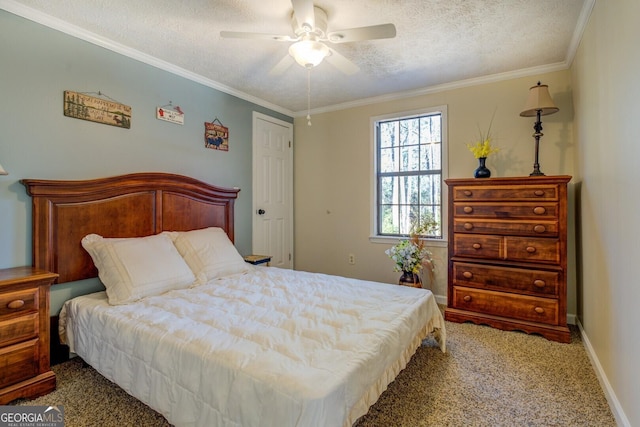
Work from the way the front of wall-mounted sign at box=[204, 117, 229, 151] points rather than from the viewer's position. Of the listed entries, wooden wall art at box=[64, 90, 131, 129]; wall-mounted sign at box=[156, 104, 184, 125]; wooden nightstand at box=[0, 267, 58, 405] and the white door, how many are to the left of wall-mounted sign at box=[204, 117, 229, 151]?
1

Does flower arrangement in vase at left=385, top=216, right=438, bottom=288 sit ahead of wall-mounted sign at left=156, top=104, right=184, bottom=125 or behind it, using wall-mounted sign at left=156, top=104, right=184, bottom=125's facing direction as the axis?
ahead

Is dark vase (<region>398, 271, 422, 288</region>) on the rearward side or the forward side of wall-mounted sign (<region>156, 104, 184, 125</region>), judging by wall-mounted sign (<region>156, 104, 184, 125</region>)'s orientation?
on the forward side

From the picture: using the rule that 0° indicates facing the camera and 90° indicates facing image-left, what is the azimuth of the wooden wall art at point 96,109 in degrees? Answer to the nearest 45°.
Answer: approximately 315°

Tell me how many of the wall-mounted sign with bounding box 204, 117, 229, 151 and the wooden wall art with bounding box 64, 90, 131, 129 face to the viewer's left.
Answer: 0

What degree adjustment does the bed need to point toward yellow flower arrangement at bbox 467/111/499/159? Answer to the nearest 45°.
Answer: approximately 45° to its left

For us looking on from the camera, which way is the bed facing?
facing the viewer and to the right of the viewer
